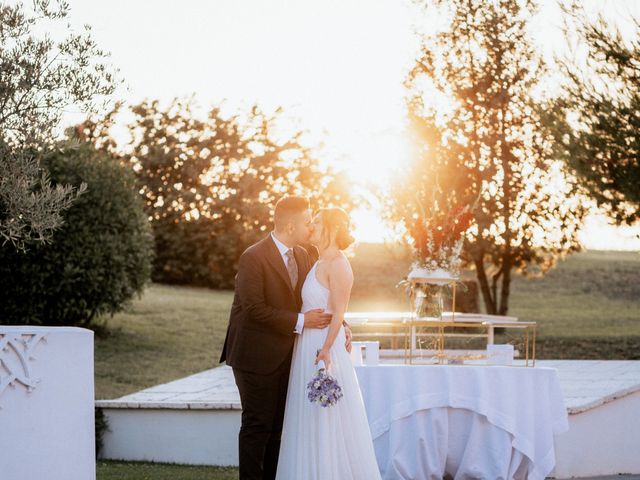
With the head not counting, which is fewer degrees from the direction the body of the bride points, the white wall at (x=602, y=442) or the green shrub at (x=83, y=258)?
the green shrub

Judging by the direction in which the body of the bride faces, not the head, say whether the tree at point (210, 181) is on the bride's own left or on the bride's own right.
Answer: on the bride's own right

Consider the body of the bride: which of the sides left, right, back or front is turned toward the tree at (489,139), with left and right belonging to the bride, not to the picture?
right

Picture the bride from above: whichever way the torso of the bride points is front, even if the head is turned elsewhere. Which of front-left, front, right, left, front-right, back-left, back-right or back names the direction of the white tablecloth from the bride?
back-right

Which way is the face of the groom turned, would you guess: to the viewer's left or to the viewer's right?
to the viewer's right

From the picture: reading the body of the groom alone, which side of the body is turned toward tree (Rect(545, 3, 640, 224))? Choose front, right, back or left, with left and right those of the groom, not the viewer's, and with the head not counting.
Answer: left

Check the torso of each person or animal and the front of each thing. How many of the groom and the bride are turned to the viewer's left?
1

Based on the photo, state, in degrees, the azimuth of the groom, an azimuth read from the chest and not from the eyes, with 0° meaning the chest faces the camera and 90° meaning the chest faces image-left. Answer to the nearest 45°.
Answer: approximately 315°

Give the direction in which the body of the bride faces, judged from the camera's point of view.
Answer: to the viewer's left

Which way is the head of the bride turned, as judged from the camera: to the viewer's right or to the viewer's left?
to the viewer's left

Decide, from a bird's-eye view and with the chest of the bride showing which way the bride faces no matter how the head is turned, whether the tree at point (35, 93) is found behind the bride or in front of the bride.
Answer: in front
